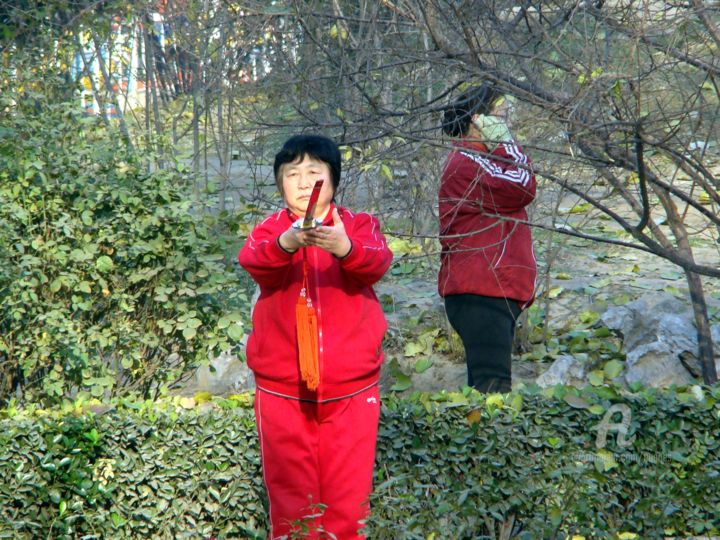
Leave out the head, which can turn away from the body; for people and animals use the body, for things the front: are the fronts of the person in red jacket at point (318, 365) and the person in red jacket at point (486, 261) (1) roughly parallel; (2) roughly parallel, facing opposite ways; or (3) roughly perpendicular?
roughly perpendicular

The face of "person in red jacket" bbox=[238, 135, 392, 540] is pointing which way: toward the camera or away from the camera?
toward the camera

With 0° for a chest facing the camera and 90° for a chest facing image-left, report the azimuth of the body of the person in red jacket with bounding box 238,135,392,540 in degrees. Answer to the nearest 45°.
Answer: approximately 0°

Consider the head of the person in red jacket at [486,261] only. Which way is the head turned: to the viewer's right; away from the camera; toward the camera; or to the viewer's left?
to the viewer's right

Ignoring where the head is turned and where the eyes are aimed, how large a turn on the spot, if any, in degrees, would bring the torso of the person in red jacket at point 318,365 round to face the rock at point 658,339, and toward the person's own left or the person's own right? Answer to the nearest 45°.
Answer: approximately 135° to the person's own left

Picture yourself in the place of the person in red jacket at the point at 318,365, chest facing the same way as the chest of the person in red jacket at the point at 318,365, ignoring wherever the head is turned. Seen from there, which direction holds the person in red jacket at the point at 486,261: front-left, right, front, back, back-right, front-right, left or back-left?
back-left

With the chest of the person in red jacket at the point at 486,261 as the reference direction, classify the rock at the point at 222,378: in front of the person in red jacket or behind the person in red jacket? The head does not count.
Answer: behind

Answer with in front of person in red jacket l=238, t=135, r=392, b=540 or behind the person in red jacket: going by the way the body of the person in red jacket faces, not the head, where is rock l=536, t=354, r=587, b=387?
behind

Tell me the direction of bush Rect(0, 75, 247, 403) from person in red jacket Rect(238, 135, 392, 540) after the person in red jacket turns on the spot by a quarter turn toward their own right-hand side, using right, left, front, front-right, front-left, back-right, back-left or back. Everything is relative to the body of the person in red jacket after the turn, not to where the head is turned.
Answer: front-right
